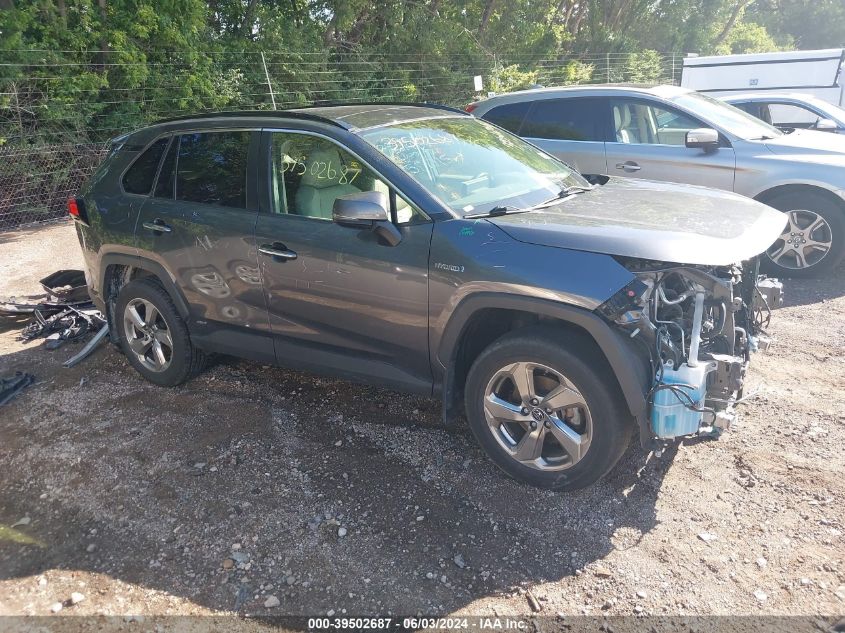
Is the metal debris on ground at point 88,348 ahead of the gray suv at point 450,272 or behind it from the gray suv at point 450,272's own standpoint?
behind

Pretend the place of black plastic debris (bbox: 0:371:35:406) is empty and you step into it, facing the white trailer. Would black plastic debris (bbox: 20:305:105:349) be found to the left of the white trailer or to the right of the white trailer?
left

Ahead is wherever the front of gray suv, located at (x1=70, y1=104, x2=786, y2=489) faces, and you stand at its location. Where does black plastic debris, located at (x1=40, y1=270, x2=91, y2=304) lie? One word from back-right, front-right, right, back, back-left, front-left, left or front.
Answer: back

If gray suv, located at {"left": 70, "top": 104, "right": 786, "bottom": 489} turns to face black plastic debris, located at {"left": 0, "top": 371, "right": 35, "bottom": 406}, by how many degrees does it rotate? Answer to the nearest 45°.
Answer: approximately 135° to its right

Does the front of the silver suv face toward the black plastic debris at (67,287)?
no

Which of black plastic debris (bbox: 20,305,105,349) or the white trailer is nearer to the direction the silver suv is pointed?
the white trailer

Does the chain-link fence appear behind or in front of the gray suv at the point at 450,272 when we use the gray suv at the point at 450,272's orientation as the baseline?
behind

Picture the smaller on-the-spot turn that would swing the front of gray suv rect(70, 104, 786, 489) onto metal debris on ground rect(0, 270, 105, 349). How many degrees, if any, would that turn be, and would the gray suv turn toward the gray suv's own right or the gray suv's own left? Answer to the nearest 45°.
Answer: approximately 180°

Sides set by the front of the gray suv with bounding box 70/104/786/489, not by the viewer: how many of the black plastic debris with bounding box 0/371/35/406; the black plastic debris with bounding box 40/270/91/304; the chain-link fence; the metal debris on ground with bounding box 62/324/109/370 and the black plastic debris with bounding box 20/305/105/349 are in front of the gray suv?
0

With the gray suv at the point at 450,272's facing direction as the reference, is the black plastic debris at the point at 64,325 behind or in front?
behind

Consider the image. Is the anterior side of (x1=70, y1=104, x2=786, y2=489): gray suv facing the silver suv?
no

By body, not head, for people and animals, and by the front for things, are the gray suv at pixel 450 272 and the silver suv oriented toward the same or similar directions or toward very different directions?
same or similar directions

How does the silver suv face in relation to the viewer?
to the viewer's right

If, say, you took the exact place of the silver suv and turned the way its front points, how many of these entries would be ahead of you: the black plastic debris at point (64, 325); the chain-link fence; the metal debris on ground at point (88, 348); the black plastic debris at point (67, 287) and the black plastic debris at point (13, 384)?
0

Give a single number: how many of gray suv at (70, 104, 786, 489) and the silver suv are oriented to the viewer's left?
0

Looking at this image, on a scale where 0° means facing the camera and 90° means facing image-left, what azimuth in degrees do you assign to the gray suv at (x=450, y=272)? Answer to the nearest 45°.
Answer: approximately 315°
